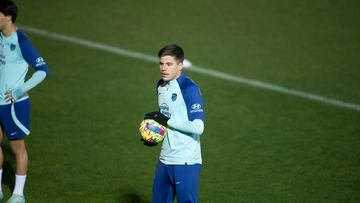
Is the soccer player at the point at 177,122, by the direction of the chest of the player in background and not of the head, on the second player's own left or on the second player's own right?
on the second player's own left

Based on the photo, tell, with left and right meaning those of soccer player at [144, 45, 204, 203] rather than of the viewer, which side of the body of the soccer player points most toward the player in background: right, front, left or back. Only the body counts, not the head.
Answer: right

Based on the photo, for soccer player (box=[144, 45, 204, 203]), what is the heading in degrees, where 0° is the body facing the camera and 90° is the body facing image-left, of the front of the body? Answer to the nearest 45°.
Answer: approximately 45°
